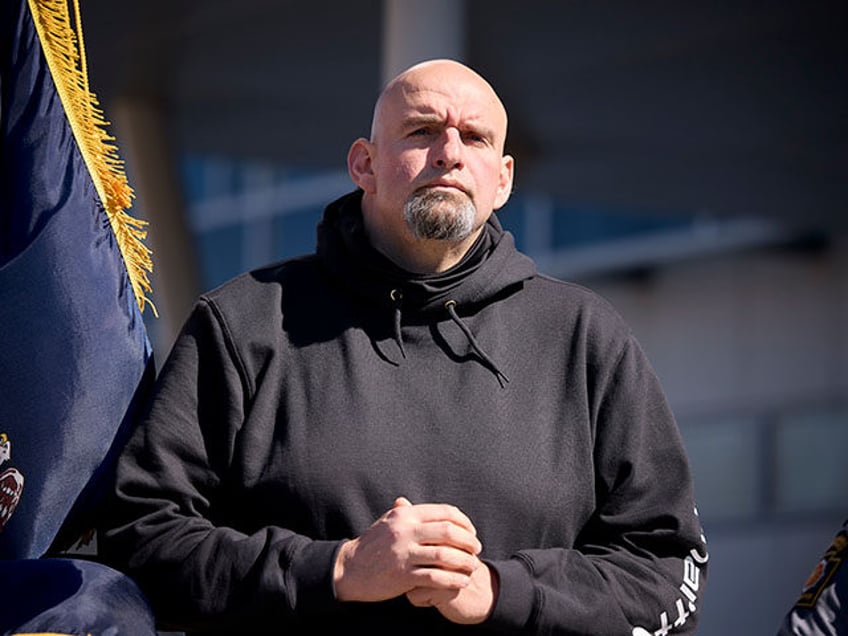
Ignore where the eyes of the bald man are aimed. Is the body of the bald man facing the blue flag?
no

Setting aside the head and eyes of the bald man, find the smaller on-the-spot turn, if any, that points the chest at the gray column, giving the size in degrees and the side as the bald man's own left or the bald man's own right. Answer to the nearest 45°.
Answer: approximately 180°

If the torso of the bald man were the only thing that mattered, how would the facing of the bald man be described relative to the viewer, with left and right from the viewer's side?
facing the viewer

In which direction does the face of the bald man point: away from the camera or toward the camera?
toward the camera
